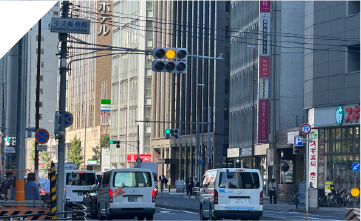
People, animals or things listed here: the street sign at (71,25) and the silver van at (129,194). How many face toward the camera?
1

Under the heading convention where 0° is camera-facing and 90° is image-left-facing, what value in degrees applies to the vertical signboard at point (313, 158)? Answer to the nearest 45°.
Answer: approximately 0°

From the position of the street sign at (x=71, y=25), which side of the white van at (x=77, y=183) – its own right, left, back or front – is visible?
back

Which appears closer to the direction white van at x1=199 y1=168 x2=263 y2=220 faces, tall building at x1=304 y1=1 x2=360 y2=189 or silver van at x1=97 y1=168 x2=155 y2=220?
the tall building

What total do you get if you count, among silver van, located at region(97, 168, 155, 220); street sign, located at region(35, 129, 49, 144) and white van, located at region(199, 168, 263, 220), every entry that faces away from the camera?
2

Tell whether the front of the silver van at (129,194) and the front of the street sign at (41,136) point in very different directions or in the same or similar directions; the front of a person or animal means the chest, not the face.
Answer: very different directions

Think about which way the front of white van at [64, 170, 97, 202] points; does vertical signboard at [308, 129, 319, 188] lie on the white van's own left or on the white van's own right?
on the white van's own right

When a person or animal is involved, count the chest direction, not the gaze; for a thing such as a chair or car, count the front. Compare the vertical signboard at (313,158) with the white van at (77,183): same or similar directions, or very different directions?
very different directions

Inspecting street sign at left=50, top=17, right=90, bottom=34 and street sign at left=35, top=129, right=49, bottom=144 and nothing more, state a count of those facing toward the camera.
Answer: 2

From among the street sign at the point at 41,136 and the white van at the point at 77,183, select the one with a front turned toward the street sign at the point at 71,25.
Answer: the street sign at the point at 41,136

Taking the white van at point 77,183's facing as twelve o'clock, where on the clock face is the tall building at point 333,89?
The tall building is roughly at 2 o'clock from the white van.

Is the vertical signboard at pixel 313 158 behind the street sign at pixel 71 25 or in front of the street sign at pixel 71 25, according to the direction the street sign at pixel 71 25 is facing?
behind
